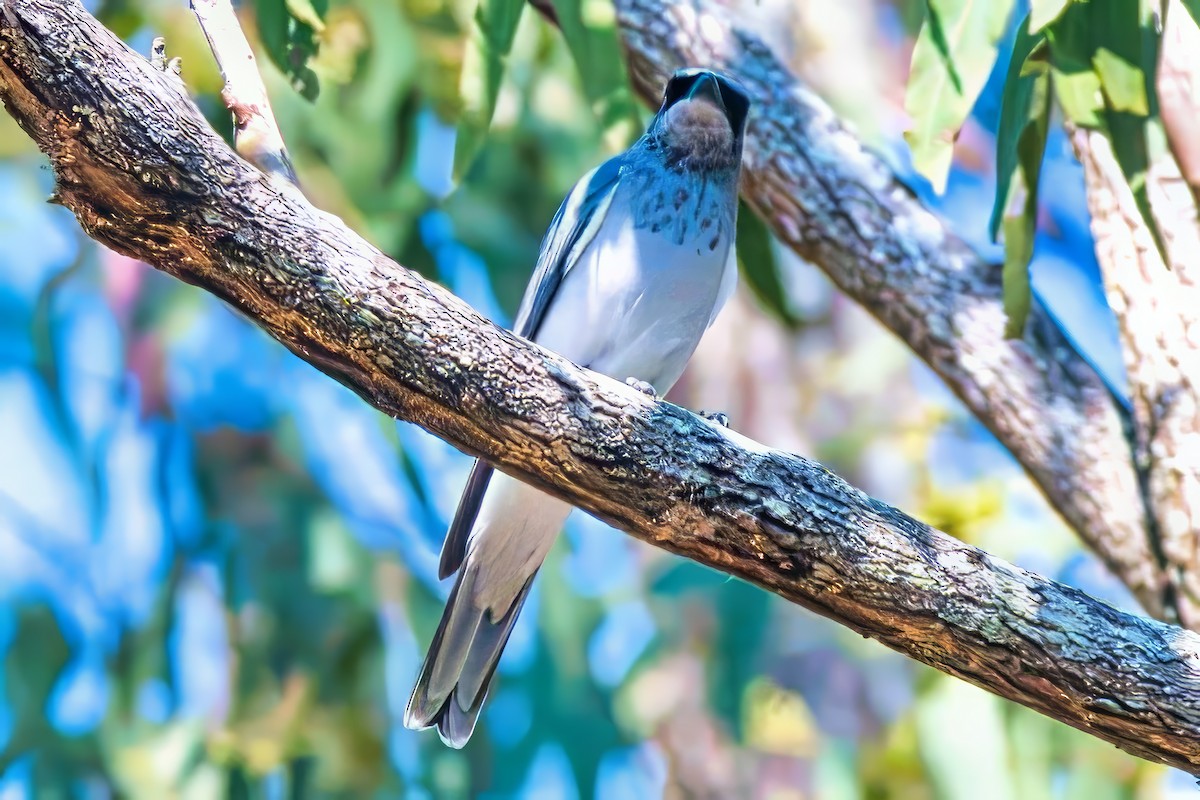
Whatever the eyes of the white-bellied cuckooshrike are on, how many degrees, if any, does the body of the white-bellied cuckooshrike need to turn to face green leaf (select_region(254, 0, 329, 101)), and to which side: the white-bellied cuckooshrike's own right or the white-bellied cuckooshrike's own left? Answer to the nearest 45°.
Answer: approximately 135° to the white-bellied cuckooshrike's own right

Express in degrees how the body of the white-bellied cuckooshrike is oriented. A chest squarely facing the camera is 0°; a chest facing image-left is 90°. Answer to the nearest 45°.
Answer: approximately 315°

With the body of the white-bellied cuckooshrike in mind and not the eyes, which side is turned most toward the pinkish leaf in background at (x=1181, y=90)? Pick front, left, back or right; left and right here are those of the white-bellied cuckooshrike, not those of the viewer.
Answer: left

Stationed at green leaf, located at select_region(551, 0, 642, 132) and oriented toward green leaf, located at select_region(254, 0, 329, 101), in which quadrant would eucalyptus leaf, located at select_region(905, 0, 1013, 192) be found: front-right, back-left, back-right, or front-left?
back-left

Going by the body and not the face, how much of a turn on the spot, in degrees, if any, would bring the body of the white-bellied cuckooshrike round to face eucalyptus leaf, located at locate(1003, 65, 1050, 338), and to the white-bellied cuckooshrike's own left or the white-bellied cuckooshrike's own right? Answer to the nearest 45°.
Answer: approximately 45° to the white-bellied cuckooshrike's own left

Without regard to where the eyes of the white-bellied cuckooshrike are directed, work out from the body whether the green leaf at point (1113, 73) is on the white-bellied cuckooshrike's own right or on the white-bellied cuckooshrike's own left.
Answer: on the white-bellied cuckooshrike's own left

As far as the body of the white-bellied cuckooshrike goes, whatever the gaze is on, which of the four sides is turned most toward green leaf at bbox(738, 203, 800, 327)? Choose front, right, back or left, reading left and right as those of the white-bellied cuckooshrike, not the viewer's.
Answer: left

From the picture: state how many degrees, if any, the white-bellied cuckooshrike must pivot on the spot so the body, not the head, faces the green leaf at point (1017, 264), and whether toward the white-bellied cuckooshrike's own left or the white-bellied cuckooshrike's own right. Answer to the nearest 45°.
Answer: approximately 45° to the white-bellied cuckooshrike's own left

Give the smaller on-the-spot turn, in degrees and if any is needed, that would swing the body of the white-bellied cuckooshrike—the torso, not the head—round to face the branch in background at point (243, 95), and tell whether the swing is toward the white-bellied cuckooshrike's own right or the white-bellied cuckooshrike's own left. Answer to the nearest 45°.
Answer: approximately 90° to the white-bellied cuckooshrike's own right
